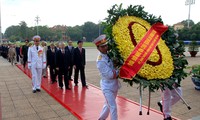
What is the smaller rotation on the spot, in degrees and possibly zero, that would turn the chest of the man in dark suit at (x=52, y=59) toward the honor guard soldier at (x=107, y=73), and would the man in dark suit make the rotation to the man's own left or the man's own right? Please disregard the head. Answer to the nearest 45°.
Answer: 0° — they already face them

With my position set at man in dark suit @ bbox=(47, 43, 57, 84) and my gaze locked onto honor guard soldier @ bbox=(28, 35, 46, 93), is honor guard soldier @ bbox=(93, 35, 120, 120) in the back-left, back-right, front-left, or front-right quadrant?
front-left

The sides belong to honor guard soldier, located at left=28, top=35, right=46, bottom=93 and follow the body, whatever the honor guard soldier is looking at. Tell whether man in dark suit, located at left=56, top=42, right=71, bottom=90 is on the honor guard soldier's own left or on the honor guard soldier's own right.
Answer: on the honor guard soldier's own left

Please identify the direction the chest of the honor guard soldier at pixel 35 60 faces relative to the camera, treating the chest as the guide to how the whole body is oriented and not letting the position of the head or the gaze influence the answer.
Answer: toward the camera

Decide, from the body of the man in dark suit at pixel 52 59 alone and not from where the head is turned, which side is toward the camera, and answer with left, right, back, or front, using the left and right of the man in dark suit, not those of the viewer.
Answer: front

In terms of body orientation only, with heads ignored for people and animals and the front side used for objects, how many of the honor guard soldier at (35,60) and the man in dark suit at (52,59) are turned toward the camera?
2

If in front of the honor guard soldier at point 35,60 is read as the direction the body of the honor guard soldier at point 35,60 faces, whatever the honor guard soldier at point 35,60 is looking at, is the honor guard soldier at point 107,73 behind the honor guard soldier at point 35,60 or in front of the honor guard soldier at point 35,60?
in front

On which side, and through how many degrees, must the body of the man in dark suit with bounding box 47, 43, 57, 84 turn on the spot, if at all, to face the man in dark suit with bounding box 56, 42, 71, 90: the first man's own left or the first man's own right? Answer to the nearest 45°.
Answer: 0° — they already face them

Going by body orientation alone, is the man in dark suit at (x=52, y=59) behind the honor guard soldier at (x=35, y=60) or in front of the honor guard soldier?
behind
